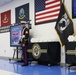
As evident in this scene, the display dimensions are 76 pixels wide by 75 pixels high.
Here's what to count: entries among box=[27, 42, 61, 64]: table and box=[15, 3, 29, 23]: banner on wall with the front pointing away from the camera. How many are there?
0

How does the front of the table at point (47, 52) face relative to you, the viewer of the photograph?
facing the viewer and to the left of the viewer

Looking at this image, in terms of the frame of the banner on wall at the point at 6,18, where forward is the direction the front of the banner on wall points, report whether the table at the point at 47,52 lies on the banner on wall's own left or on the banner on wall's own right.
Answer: on the banner on wall's own left

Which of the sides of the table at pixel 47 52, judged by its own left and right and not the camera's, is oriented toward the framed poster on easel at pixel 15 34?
right

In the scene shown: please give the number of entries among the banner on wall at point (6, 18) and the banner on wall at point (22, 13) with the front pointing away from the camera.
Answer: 0

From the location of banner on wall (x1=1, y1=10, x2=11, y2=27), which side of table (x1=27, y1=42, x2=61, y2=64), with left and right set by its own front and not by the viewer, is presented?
right

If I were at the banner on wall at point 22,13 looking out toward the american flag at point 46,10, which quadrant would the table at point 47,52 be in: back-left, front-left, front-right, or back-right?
front-right

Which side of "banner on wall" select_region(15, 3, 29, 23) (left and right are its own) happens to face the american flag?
left

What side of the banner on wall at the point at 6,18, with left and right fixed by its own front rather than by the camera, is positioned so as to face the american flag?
left

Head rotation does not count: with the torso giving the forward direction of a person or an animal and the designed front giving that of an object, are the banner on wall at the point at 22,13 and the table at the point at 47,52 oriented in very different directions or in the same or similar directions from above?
same or similar directions

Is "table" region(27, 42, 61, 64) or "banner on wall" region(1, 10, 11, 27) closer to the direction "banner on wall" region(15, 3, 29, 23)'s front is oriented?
the table

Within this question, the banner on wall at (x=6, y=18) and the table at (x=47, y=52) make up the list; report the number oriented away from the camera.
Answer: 0
